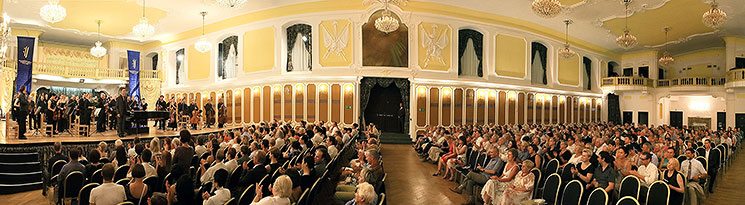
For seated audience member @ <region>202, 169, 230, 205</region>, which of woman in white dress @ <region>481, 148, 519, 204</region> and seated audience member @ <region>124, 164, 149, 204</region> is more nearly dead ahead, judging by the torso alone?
the seated audience member

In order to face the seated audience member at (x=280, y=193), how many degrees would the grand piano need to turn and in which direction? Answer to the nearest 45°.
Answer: approximately 90° to its left

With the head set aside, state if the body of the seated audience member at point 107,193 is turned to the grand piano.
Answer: yes

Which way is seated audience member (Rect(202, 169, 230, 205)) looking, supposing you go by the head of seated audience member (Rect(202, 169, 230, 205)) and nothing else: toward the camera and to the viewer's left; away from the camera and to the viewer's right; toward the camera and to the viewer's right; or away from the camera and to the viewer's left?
away from the camera and to the viewer's left

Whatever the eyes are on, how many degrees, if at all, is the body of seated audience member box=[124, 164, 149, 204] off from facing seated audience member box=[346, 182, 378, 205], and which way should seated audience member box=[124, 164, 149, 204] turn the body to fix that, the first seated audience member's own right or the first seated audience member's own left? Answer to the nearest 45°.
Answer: approximately 135° to the first seated audience member's own right

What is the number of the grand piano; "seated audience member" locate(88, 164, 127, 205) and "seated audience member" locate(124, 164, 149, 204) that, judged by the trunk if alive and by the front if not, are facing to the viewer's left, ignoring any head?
1

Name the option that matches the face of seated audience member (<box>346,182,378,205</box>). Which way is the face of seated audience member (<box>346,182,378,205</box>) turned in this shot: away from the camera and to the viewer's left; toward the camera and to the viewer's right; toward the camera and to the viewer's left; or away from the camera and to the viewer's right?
away from the camera and to the viewer's left

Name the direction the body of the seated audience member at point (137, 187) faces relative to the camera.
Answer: away from the camera

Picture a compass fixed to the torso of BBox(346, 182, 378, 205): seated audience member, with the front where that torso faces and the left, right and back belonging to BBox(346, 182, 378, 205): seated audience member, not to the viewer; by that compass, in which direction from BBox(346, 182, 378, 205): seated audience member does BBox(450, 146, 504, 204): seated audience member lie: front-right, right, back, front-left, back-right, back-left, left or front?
right

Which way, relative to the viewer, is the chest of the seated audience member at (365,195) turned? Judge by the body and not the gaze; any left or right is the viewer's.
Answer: facing away from the viewer and to the left of the viewer

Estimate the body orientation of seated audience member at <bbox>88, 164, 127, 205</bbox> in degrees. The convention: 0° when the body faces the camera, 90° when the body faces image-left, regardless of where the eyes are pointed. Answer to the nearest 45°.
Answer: approximately 180°

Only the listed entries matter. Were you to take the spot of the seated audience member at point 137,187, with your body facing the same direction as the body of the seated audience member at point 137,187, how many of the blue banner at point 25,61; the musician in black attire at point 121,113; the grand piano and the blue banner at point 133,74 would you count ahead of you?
4

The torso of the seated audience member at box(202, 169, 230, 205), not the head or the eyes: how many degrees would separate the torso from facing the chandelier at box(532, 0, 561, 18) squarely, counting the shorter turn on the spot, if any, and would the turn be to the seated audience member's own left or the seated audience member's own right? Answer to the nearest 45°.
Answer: approximately 135° to the seated audience member's own right

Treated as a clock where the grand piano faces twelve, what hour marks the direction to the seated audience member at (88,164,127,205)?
The seated audience member is roughly at 9 o'clock from the grand piano.

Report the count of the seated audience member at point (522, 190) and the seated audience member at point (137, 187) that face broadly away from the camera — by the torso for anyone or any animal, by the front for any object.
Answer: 1
